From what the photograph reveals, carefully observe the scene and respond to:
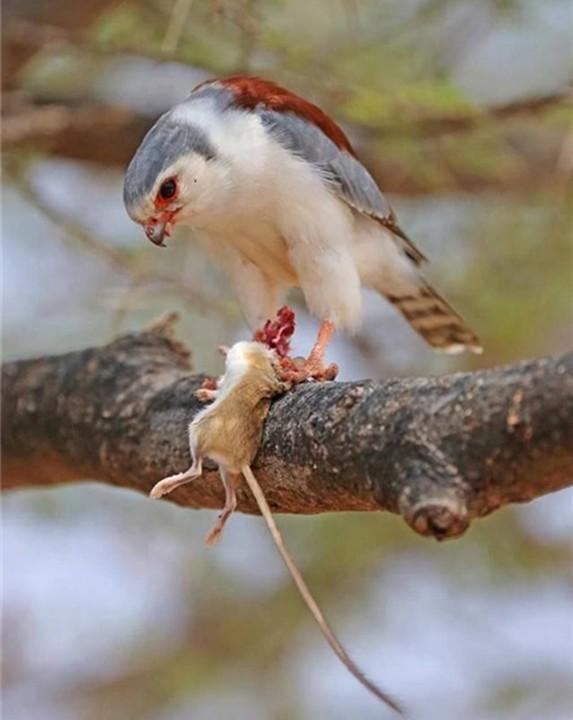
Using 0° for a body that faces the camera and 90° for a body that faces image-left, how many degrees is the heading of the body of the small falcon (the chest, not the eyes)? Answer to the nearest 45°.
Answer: approximately 45°
